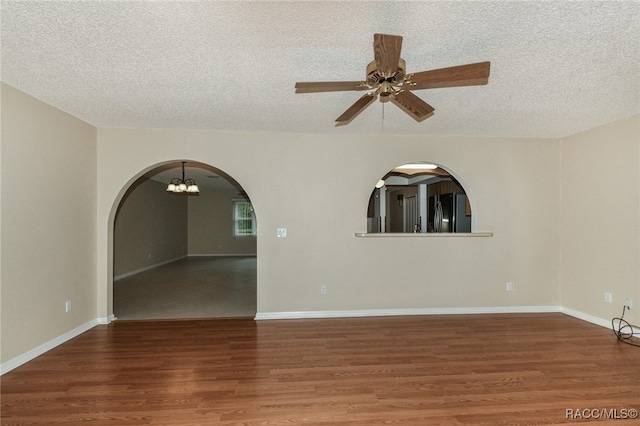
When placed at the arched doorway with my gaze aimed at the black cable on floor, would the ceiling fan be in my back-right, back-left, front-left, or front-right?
front-right

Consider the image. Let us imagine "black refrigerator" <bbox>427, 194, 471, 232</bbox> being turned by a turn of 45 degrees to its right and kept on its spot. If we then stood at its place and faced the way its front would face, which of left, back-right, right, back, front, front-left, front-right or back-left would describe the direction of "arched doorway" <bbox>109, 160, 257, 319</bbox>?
front

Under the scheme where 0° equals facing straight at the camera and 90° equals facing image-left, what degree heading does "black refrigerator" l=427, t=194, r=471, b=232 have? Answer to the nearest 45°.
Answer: approximately 45°

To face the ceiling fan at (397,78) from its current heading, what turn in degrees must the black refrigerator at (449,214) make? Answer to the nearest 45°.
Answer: approximately 45° to its left

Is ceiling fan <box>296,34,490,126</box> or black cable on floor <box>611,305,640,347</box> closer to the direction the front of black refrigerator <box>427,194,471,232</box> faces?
the ceiling fan

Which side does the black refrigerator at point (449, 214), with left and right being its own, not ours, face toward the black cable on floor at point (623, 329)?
left

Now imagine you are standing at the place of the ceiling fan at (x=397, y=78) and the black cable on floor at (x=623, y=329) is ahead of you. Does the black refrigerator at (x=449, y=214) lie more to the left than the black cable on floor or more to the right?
left

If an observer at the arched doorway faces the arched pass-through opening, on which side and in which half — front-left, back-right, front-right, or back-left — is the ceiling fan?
front-right
